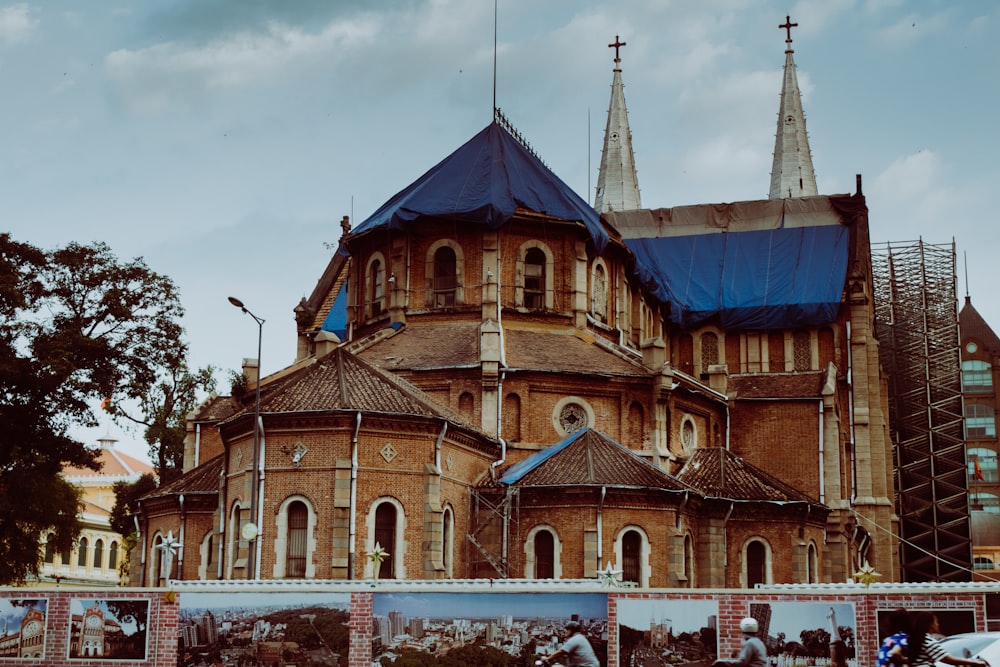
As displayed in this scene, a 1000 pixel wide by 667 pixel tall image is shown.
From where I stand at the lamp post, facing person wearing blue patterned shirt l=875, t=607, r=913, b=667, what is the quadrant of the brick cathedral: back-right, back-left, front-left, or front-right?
back-left

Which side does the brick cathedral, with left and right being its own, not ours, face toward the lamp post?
back

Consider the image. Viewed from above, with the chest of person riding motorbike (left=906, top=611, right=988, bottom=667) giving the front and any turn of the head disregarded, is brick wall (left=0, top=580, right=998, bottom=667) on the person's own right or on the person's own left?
on the person's own left

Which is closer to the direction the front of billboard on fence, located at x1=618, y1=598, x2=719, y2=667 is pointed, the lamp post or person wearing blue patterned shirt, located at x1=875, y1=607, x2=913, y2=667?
the person wearing blue patterned shirt

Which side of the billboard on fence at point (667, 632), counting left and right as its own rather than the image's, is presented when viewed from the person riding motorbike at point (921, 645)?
front

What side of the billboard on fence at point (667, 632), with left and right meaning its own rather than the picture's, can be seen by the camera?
front

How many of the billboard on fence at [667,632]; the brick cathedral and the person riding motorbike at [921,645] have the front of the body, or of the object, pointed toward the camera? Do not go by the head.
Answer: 1

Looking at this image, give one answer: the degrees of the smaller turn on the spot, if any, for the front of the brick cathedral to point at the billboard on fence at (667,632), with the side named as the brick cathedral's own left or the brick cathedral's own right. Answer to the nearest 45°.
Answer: approximately 135° to the brick cathedral's own right

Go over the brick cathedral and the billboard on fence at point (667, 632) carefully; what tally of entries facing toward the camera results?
1

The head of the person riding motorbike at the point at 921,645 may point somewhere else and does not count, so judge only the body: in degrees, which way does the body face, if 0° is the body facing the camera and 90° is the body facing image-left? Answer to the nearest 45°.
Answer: approximately 270°

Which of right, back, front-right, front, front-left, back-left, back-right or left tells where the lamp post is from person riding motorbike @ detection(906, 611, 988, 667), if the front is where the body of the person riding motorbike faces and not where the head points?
back-left
